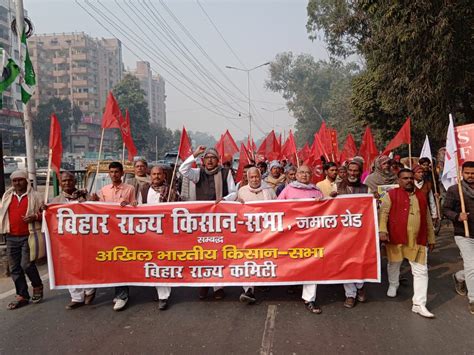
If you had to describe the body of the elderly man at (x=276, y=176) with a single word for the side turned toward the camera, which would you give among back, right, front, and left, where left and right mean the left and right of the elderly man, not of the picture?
front

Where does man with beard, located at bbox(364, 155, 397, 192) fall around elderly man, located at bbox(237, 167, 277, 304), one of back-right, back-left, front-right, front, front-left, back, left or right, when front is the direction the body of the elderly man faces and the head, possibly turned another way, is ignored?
back-left

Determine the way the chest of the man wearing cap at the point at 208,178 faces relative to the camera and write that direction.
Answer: toward the camera

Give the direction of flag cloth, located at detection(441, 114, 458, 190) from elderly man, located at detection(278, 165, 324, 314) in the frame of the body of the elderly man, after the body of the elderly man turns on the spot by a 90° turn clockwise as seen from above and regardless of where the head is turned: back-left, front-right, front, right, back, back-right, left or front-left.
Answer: back

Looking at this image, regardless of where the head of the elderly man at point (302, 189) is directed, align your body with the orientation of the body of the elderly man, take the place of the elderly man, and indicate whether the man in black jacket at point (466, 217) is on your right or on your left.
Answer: on your left

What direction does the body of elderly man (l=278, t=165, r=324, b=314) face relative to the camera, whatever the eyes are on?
toward the camera

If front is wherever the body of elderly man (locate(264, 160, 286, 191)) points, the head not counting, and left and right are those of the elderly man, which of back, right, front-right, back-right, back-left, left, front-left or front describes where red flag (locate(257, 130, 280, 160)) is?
back

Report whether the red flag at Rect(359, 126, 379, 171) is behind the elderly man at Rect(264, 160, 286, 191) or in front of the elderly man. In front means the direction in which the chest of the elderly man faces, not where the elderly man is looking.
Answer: behind

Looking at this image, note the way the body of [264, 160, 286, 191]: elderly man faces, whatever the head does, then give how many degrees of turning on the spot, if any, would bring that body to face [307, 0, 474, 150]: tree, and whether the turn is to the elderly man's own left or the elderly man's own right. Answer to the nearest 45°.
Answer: approximately 135° to the elderly man's own left

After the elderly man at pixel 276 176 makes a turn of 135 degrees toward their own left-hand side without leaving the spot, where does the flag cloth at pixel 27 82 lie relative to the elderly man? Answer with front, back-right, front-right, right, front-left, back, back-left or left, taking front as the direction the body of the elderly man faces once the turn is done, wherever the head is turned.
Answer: back-left

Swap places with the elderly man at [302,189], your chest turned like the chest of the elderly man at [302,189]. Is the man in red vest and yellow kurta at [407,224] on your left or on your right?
on your left

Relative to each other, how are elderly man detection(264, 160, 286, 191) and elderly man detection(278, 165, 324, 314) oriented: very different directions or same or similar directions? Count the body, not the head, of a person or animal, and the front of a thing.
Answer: same or similar directions

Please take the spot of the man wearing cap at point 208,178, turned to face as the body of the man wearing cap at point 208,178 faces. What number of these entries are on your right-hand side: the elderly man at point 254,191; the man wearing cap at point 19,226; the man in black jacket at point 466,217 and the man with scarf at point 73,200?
2

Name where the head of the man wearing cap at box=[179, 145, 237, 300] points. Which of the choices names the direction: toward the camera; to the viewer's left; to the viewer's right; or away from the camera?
toward the camera

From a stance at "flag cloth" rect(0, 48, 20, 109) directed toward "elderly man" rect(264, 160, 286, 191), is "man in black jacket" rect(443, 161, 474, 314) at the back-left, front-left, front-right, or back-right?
front-right
